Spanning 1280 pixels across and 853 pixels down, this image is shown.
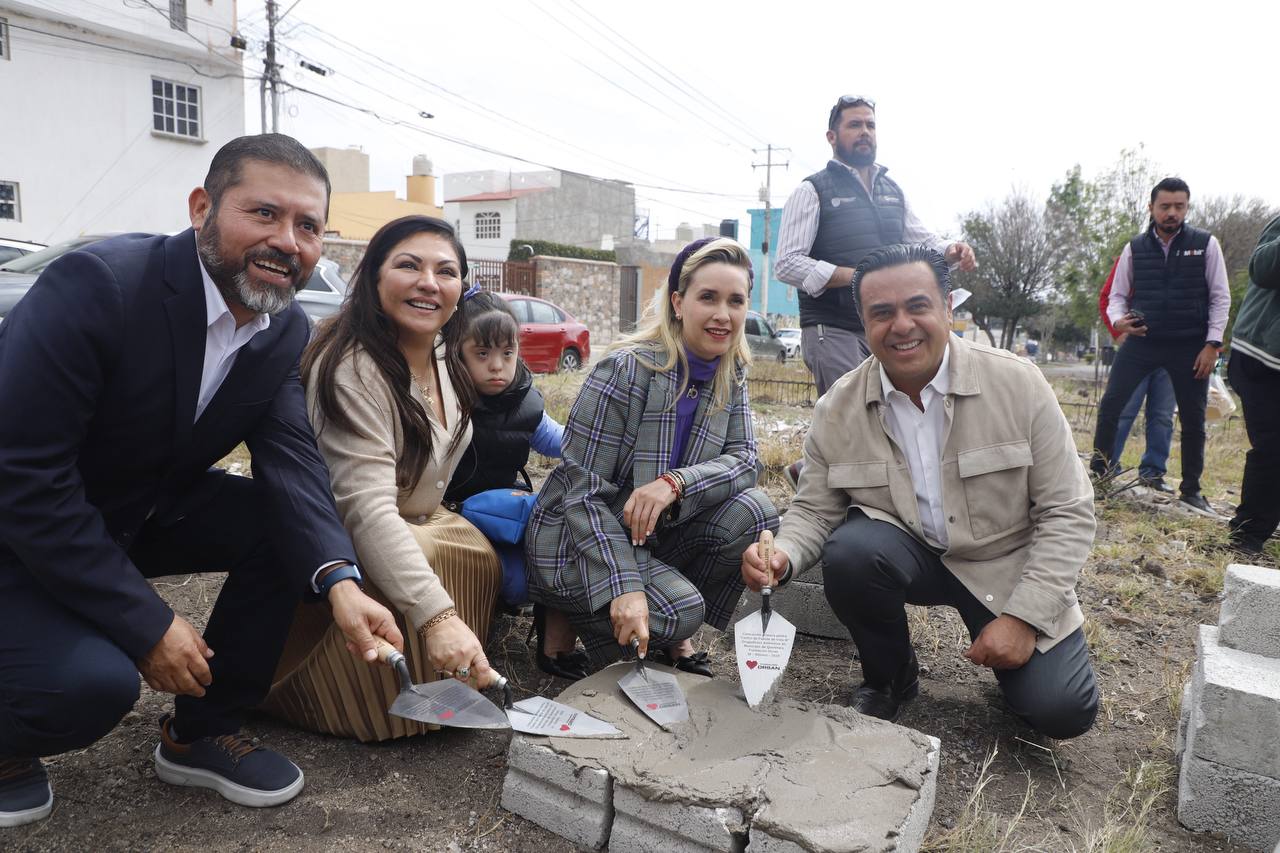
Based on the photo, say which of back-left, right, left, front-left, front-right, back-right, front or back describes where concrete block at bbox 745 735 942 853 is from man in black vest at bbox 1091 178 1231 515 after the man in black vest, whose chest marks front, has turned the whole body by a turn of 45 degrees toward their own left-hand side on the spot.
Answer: front-right

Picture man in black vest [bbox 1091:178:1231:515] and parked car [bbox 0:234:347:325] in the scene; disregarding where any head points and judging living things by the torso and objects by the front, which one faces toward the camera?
the man in black vest

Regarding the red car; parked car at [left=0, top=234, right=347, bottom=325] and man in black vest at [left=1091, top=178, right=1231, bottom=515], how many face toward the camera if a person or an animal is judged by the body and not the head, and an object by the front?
1

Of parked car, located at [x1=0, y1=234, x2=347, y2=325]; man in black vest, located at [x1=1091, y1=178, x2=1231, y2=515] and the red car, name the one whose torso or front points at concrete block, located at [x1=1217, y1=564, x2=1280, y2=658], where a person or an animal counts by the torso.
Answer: the man in black vest

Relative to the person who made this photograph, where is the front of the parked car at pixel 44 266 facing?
facing to the left of the viewer

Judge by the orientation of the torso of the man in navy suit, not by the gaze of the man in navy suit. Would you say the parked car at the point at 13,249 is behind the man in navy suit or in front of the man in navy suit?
behind

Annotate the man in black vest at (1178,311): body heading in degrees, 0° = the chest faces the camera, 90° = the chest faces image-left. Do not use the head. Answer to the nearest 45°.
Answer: approximately 0°

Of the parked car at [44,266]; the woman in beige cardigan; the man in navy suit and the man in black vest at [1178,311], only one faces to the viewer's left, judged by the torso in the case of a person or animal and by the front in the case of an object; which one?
the parked car

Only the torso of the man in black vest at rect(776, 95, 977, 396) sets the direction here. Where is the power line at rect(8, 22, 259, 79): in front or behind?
behind

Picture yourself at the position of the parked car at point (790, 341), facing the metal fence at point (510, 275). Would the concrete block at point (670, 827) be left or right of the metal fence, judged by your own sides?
left

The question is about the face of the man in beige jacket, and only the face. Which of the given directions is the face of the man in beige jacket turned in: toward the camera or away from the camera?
toward the camera

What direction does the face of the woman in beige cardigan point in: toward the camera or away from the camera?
toward the camera

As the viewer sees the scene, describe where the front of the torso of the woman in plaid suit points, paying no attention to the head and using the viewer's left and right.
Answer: facing the viewer and to the right of the viewer
